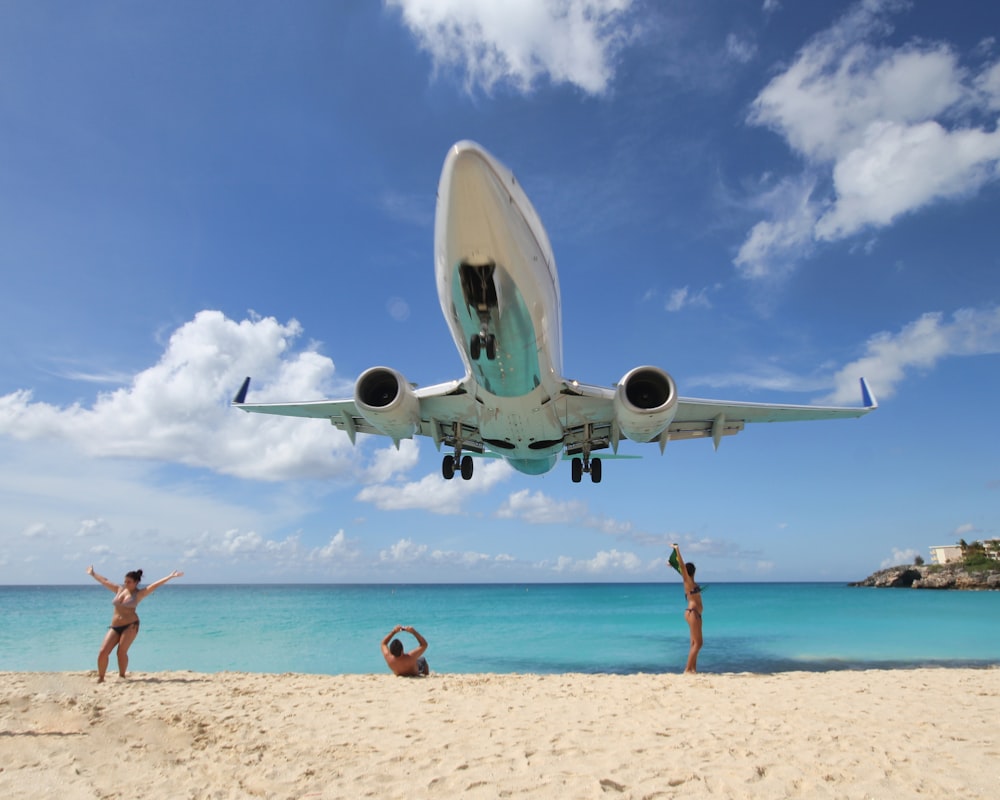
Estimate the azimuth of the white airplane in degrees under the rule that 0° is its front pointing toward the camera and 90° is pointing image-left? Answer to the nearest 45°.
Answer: approximately 0°

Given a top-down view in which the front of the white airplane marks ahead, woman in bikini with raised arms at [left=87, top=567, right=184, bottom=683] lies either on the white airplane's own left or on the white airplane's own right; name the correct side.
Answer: on the white airplane's own right
